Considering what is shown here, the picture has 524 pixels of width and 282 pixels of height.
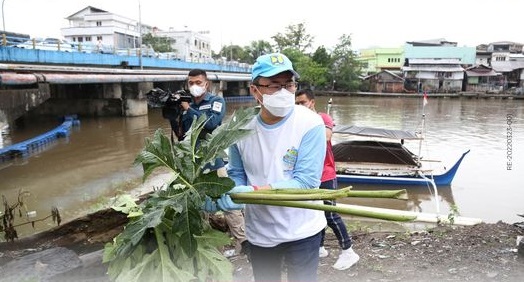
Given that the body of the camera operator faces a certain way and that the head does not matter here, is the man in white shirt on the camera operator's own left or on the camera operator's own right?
on the camera operator's own left

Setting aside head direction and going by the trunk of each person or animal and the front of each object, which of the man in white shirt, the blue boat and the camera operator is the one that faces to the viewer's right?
the blue boat

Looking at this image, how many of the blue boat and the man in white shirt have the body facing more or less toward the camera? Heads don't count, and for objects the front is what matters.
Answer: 1

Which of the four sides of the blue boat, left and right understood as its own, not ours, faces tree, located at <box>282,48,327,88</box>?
left

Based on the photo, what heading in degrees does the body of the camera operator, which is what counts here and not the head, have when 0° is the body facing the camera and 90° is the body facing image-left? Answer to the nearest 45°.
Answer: approximately 45°

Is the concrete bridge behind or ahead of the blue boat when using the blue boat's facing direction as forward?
behind

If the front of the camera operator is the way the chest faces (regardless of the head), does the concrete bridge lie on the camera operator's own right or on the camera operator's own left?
on the camera operator's own right

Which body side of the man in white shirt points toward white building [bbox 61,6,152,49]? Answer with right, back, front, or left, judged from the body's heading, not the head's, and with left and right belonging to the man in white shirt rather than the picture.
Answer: back

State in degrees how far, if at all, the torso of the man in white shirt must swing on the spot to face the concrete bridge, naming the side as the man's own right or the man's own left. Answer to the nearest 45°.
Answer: approximately 135° to the man's own right

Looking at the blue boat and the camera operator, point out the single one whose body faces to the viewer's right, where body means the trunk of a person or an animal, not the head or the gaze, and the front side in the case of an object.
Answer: the blue boat

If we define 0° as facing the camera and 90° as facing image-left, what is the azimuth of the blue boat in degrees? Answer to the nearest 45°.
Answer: approximately 270°

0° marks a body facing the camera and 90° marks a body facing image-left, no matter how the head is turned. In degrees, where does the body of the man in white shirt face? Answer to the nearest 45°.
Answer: approximately 0°

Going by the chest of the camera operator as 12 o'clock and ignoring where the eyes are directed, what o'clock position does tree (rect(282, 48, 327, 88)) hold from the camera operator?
The tree is roughly at 5 o'clock from the camera operator.

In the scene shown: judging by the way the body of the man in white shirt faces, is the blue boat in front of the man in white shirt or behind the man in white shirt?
behind

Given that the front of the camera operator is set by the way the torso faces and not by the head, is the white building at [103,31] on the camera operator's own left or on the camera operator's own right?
on the camera operator's own right
